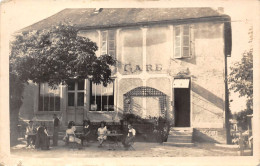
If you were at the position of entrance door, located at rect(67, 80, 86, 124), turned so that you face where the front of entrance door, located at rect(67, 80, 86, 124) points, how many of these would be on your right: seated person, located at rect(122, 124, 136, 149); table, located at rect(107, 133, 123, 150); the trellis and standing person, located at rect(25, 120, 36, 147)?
1

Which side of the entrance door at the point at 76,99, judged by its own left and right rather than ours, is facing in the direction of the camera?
front

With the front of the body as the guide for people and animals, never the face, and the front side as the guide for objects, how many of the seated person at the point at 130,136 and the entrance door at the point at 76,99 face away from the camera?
0

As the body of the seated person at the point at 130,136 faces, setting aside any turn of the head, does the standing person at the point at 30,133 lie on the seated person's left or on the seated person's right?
on the seated person's right

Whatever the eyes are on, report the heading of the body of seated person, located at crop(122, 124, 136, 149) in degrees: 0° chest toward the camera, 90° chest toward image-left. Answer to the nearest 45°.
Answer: approximately 45°
